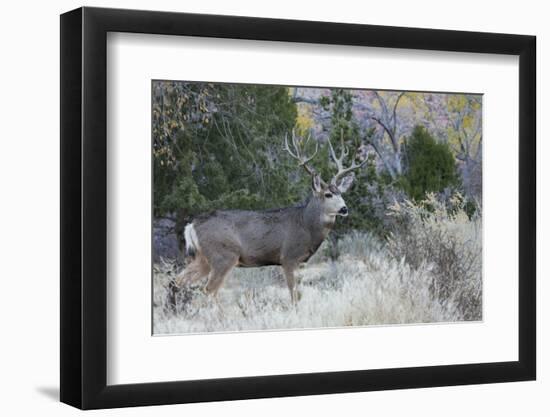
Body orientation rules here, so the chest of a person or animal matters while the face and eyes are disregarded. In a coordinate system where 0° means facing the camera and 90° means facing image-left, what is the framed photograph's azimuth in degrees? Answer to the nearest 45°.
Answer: approximately 315°
